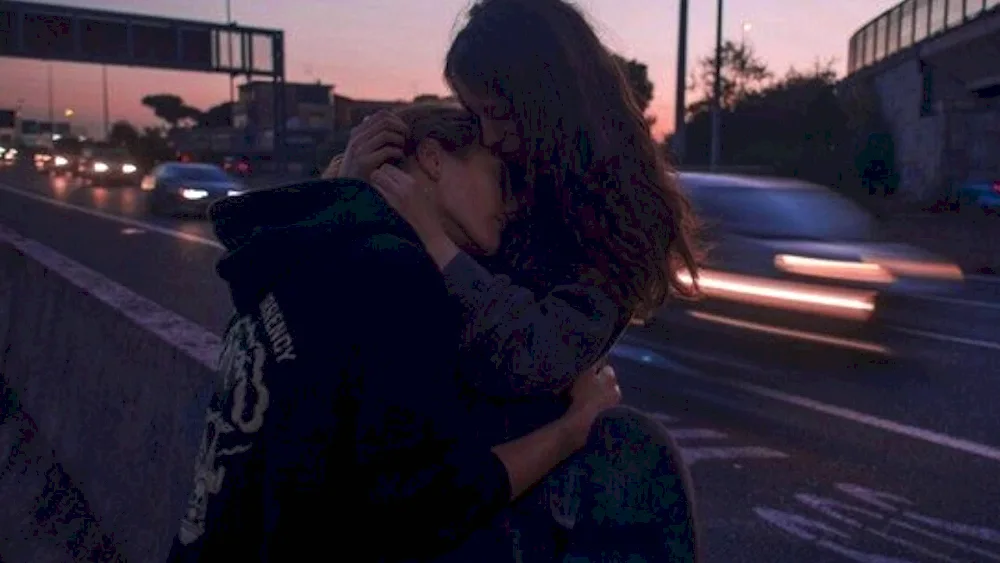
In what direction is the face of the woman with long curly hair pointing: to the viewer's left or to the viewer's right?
to the viewer's left

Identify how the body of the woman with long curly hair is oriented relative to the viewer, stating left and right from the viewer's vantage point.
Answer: facing to the left of the viewer

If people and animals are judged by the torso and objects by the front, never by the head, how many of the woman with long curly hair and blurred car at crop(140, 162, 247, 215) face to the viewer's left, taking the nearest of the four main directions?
1

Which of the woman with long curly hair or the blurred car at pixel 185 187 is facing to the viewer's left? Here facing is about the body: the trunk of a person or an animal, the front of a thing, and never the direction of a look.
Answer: the woman with long curly hair

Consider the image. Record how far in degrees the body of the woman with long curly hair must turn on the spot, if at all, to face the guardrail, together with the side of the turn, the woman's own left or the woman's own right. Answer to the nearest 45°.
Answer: approximately 90° to the woman's own right

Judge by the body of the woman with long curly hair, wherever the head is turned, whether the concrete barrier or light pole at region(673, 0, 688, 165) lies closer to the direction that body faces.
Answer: the concrete barrier

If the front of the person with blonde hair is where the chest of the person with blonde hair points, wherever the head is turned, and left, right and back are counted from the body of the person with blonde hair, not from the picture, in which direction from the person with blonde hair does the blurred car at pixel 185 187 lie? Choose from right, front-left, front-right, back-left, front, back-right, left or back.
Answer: front-left

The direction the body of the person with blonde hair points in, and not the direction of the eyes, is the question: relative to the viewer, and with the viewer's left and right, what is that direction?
facing away from the viewer and to the right of the viewer

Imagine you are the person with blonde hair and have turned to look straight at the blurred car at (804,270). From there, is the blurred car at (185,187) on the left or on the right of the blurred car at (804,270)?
left

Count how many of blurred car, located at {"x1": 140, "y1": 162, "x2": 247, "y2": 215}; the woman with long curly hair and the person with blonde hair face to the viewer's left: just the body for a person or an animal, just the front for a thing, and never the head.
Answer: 1

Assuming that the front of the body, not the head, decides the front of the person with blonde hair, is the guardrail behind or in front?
in front

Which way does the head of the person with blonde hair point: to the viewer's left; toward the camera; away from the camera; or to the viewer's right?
to the viewer's right

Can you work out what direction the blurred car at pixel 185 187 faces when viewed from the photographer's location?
facing the viewer and to the right of the viewer

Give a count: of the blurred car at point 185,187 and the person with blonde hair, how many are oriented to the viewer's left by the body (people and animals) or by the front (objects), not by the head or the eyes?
0

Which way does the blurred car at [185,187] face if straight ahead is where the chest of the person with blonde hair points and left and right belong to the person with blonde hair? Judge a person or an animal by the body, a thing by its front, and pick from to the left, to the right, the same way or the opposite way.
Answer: to the right
